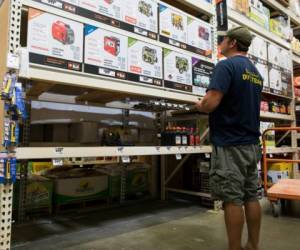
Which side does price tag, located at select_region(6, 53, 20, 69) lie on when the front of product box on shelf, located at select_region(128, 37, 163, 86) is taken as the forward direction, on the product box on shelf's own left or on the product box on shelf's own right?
on the product box on shelf's own right

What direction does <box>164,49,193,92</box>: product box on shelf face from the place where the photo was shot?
facing the viewer and to the right of the viewer

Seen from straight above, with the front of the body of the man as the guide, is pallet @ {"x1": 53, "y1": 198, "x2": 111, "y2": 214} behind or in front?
in front

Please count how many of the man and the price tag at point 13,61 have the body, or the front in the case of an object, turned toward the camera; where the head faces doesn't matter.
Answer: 1

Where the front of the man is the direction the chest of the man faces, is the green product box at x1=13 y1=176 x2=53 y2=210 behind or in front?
in front

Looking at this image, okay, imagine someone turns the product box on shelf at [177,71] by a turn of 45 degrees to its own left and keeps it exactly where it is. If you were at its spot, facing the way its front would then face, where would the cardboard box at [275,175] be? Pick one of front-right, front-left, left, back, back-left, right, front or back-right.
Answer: front-left

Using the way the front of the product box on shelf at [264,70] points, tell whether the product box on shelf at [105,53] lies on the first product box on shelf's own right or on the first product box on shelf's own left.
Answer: on the first product box on shelf's own right

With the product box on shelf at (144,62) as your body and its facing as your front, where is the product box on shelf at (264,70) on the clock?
the product box on shelf at (264,70) is roughly at 9 o'clock from the product box on shelf at (144,62).

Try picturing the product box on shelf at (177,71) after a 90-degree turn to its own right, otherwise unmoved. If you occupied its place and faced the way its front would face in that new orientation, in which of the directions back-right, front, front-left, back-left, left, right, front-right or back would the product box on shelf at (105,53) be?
front

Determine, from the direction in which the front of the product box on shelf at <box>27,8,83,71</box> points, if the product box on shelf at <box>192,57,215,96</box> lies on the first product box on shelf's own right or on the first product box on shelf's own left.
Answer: on the first product box on shelf's own left

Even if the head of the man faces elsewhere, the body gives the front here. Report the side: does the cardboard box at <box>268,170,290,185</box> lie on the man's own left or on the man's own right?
on the man's own right

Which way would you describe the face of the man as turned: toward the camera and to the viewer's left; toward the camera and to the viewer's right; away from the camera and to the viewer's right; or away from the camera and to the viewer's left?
away from the camera and to the viewer's left

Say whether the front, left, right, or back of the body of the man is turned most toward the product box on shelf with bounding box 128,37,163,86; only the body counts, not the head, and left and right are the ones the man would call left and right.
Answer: front
